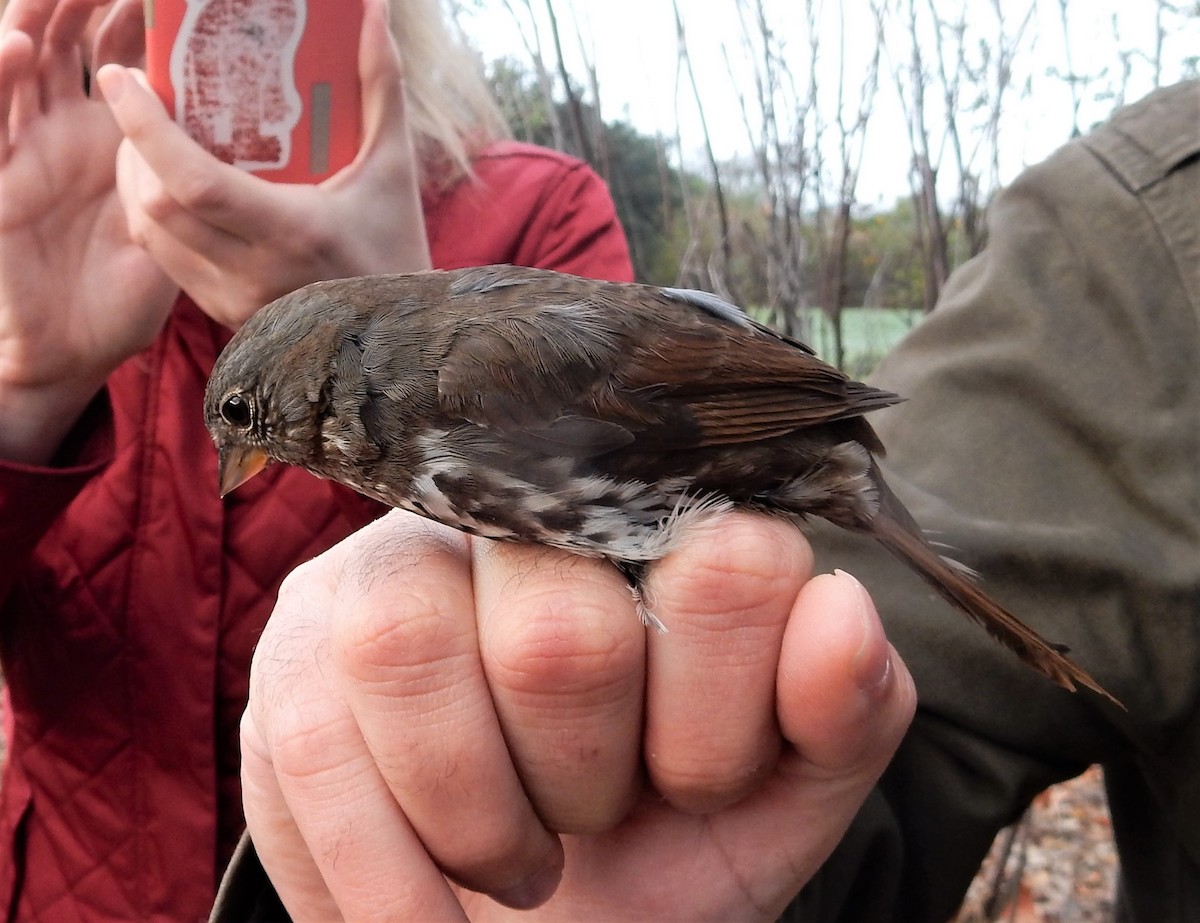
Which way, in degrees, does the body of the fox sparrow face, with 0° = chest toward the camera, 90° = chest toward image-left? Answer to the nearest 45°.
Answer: approximately 90°
